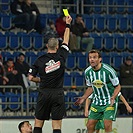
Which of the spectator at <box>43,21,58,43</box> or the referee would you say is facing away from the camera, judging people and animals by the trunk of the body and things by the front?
the referee

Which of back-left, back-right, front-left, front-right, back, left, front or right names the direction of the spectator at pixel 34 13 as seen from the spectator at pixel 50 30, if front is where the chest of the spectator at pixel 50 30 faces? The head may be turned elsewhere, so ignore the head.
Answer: back

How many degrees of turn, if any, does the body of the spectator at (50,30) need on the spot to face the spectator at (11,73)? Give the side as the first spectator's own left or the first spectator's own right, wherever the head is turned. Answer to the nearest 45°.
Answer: approximately 90° to the first spectator's own right

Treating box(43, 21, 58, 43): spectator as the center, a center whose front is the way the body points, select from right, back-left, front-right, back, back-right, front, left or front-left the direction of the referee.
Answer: front-right

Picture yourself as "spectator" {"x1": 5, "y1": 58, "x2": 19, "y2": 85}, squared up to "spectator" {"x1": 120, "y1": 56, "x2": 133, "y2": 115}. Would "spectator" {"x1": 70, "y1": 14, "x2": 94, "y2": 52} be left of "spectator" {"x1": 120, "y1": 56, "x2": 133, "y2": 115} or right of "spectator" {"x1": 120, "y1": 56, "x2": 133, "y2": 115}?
left

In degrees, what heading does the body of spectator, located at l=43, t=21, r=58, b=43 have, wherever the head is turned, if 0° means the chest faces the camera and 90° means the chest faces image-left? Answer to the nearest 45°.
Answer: approximately 315°

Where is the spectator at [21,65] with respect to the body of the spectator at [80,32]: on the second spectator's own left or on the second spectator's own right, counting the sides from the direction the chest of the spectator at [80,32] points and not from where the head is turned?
on the second spectator's own right

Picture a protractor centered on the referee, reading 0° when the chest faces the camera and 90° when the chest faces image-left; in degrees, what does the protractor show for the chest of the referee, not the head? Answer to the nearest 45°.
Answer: approximately 180°

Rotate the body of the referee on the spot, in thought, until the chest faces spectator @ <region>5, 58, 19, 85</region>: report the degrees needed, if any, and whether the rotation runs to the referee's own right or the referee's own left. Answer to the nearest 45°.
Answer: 0° — they already face them

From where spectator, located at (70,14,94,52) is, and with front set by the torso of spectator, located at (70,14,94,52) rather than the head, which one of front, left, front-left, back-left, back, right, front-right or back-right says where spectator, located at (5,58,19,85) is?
right
